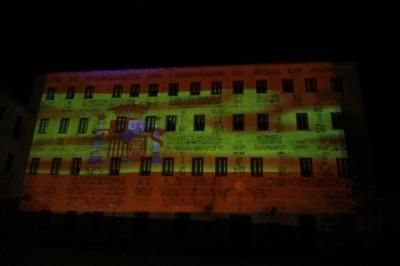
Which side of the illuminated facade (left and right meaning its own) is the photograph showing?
front

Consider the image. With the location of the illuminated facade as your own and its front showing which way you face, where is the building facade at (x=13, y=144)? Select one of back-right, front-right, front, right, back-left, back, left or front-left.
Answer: right
